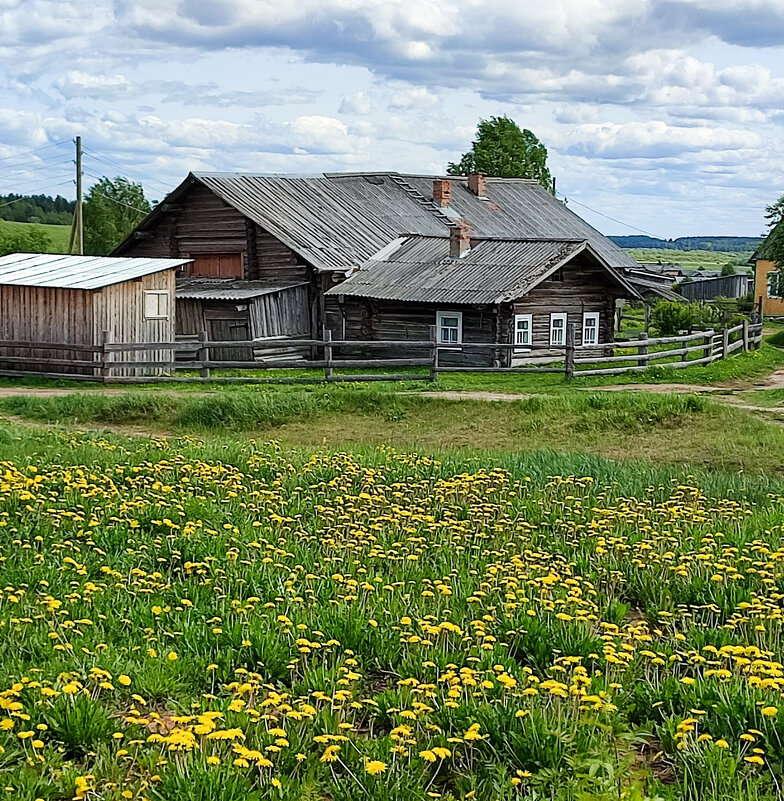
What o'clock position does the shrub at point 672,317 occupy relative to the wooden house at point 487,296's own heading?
The shrub is roughly at 9 o'clock from the wooden house.

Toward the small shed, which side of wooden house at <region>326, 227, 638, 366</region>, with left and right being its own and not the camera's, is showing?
right

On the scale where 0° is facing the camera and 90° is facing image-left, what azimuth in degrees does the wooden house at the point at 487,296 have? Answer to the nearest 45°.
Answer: approximately 315°

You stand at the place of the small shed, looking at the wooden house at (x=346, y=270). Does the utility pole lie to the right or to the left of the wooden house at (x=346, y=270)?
left

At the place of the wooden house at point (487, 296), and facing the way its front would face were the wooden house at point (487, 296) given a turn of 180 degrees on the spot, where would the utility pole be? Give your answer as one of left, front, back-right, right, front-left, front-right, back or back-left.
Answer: front
